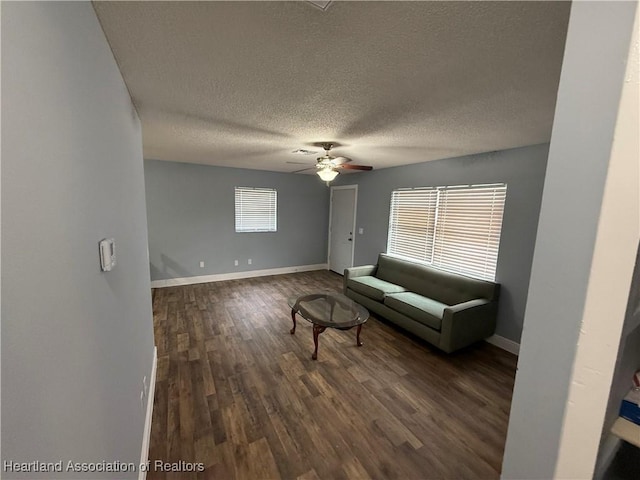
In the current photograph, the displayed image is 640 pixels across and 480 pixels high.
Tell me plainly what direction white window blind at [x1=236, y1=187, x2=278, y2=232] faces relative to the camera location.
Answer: facing the viewer

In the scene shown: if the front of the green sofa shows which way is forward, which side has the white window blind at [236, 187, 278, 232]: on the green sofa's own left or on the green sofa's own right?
on the green sofa's own right

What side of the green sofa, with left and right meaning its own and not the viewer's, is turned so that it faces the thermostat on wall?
front

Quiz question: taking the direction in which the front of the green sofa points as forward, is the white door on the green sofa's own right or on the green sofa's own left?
on the green sofa's own right

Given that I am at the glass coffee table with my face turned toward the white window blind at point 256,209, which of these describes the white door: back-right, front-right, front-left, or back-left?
front-right

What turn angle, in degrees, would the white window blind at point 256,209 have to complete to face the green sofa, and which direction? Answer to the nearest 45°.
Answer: approximately 45° to its left

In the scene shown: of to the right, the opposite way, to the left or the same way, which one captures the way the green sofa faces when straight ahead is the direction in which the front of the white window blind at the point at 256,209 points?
to the right

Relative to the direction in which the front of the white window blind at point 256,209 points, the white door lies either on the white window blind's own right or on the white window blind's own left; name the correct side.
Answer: on the white window blind's own left

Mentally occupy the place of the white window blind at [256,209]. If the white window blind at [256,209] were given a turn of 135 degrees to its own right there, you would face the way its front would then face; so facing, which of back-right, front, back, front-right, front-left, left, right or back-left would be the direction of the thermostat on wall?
back-left

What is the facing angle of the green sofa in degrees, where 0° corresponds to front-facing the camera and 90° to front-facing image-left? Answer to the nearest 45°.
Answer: approximately 45°

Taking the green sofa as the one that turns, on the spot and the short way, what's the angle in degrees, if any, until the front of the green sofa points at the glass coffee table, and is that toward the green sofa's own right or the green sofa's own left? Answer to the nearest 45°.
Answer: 0° — it already faces it

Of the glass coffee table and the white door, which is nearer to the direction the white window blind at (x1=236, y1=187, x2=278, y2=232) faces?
the glass coffee table

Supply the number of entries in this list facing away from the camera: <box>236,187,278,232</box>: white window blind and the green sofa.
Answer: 0

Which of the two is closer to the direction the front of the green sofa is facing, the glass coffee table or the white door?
the glass coffee table
